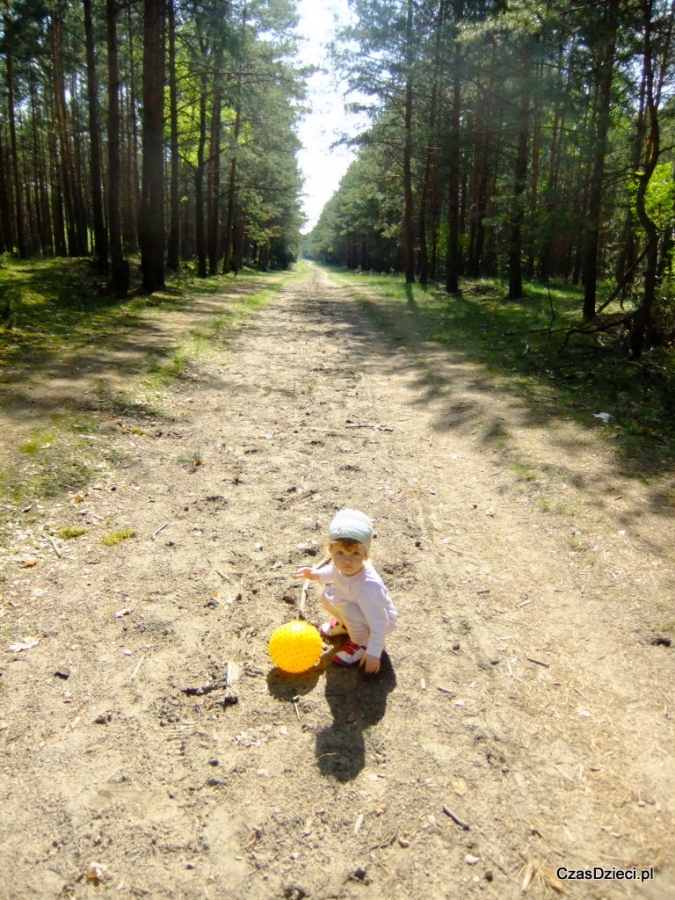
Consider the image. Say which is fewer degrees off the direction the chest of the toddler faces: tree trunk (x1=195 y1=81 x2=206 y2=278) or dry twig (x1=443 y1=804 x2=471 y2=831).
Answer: the dry twig

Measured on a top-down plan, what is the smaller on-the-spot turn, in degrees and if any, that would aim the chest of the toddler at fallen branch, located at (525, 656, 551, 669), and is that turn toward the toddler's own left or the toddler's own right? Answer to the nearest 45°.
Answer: approximately 135° to the toddler's own left

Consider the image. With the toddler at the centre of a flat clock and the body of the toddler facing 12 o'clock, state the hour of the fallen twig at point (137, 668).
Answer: The fallen twig is roughly at 1 o'clock from the toddler.

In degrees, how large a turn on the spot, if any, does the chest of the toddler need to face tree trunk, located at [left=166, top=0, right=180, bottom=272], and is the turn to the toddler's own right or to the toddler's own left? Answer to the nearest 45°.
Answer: approximately 135° to the toddler's own right

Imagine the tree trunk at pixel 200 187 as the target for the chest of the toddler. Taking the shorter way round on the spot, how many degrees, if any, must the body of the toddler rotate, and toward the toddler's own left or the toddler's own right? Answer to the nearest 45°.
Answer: approximately 135° to the toddler's own right

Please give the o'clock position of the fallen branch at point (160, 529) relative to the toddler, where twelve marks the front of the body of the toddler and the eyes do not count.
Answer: The fallen branch is roughly at 3 o'clock from the toddler.

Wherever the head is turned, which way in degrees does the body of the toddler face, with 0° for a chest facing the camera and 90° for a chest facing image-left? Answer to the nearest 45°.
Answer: approximately 45°

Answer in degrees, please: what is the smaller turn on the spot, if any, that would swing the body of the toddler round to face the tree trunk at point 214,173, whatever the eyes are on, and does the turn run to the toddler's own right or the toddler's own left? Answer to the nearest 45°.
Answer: approximately 135° to the toddler's own right

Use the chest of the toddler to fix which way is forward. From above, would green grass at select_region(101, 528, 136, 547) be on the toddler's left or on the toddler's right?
on the toddler's right
